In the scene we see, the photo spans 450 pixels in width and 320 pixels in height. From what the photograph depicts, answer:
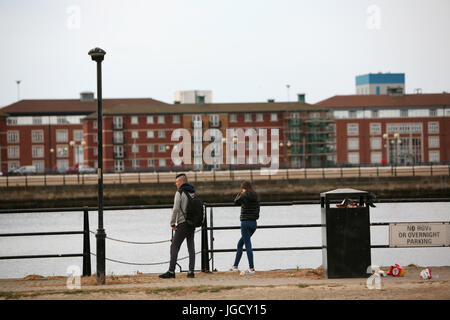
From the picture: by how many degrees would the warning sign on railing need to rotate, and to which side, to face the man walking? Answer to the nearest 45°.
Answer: approximately 90° to its right

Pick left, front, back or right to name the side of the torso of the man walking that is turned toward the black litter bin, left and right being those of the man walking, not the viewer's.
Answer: back

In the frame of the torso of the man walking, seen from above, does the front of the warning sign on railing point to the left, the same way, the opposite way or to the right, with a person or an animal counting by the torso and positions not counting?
to the left

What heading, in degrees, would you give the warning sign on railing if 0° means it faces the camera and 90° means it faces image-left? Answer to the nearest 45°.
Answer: approximately 0°

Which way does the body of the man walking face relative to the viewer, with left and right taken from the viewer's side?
facing to the left of the viewer

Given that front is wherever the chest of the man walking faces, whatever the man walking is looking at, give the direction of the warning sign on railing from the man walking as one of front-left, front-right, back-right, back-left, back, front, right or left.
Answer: back
